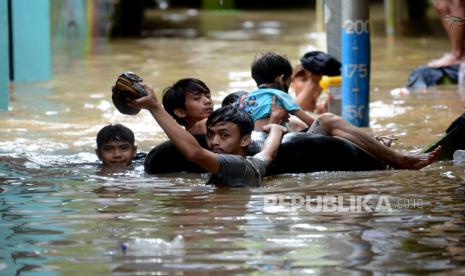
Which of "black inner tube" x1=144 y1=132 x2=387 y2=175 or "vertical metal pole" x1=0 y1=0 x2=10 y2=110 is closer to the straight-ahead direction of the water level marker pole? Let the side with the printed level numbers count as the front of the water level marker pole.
the black inner tube

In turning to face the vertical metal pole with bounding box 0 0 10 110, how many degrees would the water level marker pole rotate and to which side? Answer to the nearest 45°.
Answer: approximately 90° to its right

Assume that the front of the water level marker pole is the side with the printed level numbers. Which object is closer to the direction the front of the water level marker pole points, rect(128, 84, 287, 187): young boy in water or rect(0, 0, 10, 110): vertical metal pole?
the young boy in water

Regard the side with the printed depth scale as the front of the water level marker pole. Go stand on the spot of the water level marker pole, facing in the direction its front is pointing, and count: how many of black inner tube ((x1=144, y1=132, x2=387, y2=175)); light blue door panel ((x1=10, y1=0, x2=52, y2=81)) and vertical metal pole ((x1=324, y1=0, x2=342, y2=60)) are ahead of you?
1

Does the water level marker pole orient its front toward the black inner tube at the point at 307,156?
yes

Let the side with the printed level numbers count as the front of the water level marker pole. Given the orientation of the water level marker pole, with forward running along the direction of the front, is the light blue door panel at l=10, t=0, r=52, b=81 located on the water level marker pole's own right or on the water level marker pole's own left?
on the water level marker pole's own right

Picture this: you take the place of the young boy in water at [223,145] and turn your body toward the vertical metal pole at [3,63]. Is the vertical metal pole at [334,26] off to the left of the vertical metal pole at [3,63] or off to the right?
right

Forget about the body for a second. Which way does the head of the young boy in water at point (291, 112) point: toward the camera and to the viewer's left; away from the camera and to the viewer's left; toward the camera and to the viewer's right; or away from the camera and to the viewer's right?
away from the camera and to the viewer's right

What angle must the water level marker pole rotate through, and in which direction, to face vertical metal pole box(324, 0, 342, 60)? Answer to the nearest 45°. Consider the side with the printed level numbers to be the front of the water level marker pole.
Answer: approximately 180°

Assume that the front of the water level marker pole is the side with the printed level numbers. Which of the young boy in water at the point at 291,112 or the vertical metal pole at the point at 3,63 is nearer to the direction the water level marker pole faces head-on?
the young boy in water

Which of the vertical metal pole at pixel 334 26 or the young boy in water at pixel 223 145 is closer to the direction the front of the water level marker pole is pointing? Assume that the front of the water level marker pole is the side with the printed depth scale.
the young boy in water

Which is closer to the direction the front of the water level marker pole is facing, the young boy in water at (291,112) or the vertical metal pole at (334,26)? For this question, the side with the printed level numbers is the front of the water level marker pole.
the young boy in water

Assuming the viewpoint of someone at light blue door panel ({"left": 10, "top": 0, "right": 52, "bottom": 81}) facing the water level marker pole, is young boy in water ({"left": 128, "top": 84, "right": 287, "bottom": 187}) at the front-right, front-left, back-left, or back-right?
front-right

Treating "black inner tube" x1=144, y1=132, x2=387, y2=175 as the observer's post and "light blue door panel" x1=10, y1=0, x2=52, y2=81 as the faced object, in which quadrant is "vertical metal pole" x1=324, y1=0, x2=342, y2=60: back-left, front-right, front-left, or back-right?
front-right

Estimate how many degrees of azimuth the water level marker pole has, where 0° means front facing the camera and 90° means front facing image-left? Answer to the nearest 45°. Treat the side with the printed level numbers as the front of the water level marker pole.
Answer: approximately 0°

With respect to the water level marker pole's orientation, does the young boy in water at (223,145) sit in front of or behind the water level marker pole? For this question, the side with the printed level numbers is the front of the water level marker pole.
in front
